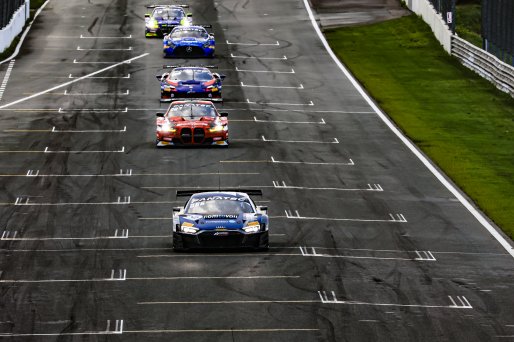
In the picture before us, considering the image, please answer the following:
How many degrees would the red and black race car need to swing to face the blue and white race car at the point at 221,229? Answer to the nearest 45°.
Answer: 0° — it already faces it

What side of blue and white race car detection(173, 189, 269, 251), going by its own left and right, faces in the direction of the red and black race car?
back

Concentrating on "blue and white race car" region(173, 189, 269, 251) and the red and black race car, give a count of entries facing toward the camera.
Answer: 2

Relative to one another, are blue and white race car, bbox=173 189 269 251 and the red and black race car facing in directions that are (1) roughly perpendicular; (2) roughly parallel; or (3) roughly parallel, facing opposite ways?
roughly parallel

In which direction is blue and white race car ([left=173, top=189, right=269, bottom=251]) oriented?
toward the camera
